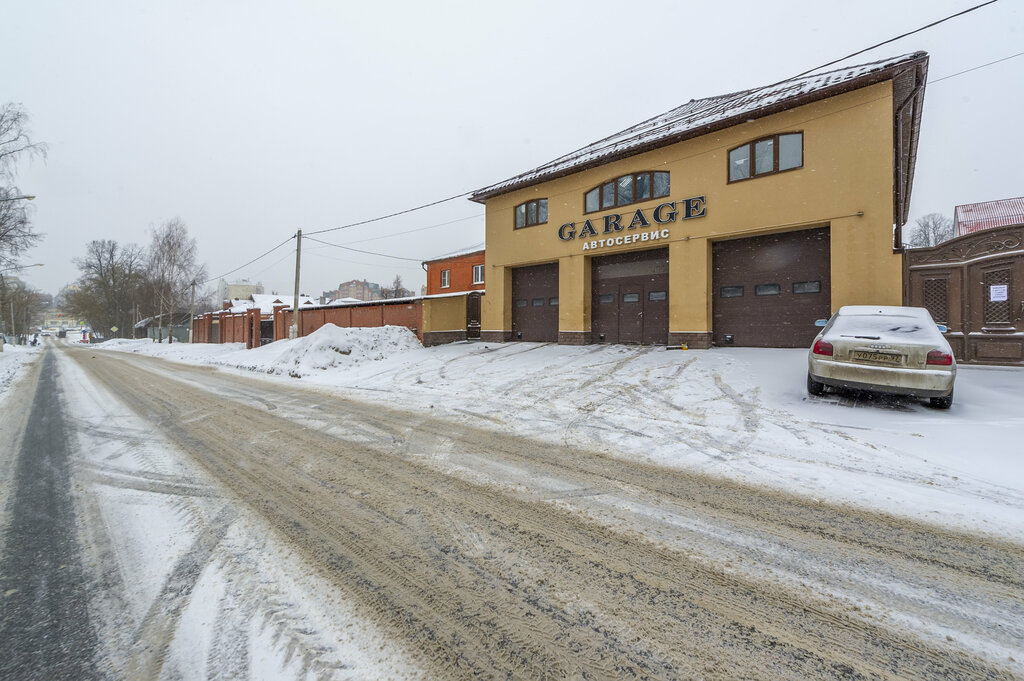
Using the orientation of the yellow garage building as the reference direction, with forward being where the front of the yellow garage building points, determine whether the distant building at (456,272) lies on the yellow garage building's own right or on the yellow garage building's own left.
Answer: on the yellow garage building's own right

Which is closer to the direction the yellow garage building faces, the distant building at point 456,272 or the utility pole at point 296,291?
the utility pole

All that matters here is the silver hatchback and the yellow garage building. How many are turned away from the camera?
1

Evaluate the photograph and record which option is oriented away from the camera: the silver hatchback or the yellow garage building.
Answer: the silver hatchback

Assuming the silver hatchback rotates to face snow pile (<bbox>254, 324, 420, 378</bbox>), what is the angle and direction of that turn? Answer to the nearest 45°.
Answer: approximately 90° to its left

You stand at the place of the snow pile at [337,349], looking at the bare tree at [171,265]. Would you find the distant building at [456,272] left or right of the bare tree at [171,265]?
right

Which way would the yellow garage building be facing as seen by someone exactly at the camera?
facing the viewer and to the left of the viewer

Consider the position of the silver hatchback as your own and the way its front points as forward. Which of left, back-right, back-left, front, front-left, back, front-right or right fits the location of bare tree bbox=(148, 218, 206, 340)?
left

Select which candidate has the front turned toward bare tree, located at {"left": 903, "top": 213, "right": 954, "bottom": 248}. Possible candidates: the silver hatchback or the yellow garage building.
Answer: the silver hatchback

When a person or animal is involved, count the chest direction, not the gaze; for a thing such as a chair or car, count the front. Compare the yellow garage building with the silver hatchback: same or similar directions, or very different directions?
very different directions

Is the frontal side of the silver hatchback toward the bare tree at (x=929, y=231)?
yes

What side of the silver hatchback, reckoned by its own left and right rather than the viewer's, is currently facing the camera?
back

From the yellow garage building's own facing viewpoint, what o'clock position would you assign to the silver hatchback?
The silver hatchback is roughly at 10 o'clock from the yellow garage building.

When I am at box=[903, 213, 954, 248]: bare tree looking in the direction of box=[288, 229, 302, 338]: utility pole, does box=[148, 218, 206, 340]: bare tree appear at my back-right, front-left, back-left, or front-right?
front-right

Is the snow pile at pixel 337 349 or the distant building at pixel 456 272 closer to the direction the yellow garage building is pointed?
the snow pile

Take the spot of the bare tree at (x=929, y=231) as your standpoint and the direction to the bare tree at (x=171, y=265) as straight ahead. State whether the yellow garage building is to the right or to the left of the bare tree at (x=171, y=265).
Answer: left
